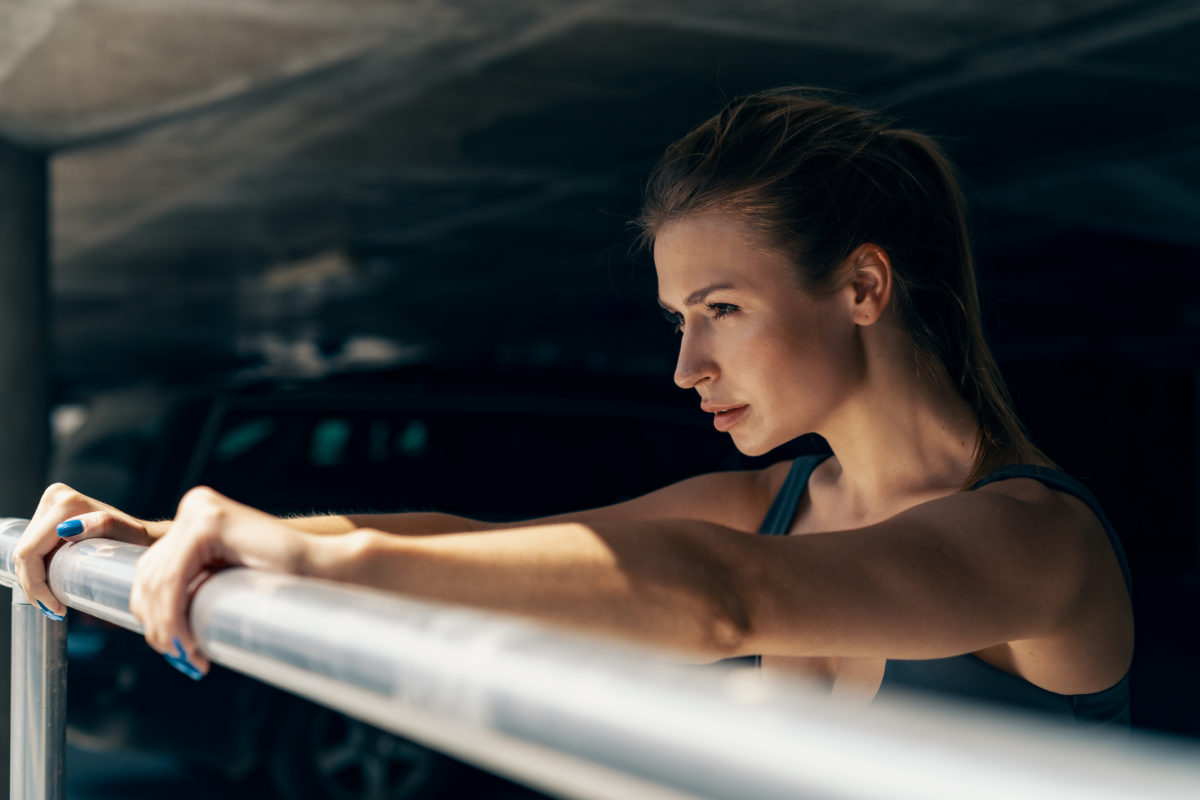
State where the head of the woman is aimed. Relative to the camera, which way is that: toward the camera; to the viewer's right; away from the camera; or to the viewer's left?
to the viewer's left

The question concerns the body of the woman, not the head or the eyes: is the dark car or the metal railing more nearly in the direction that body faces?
the metal railing

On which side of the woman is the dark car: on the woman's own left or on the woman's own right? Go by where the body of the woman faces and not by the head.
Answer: on the woman's own right

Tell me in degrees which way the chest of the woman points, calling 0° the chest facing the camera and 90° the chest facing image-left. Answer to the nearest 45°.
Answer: approximately 45°
